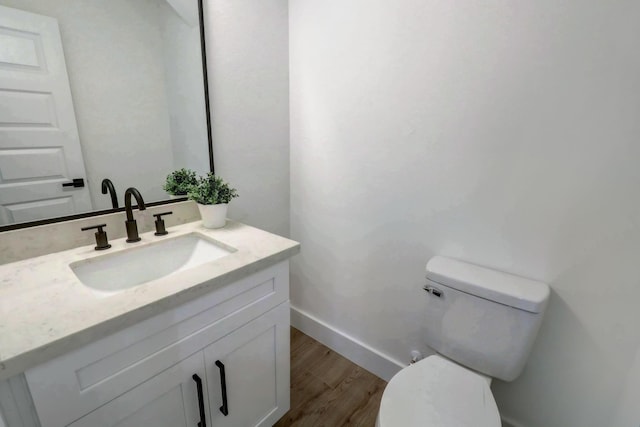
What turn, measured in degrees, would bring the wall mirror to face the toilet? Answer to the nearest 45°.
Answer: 0° — it already faces it

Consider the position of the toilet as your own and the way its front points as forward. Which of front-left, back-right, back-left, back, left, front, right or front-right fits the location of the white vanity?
front

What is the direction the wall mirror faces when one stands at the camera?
facing the viewer and to the right of the viewer

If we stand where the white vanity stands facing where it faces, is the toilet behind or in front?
in front

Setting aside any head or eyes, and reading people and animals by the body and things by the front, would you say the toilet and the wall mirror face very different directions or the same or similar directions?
very different directions

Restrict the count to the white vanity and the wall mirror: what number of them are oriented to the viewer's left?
0

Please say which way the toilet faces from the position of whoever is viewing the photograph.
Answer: facing the viewer and to the left of the viewer
